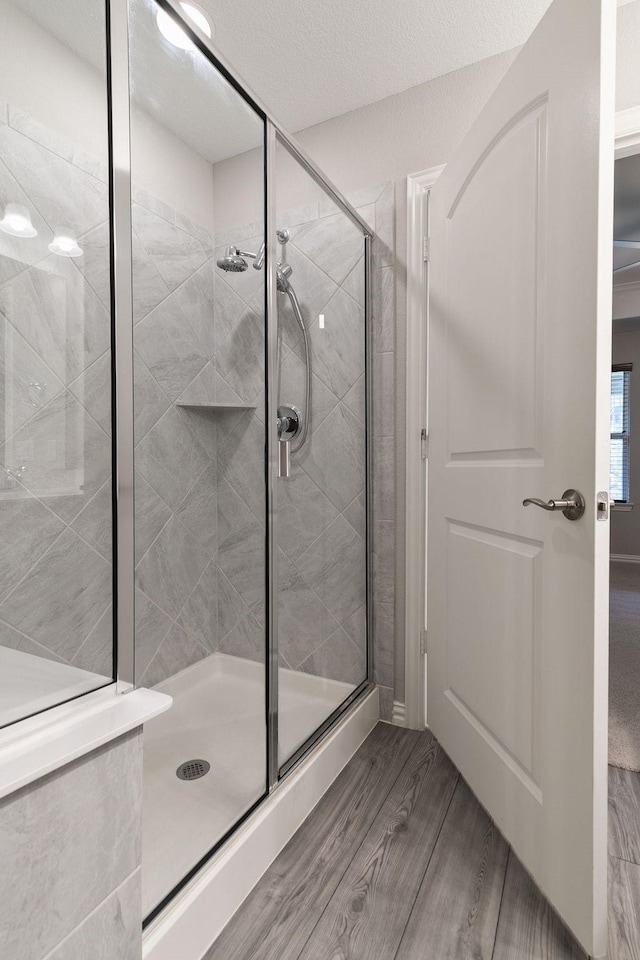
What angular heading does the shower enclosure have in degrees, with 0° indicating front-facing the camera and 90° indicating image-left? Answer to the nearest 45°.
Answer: approximately 315°

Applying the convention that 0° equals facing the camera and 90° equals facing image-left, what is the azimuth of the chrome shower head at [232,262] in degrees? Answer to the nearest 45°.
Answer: approximately 45°

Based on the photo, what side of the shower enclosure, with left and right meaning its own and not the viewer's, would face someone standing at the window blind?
left

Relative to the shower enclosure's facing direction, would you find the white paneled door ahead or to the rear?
ahead

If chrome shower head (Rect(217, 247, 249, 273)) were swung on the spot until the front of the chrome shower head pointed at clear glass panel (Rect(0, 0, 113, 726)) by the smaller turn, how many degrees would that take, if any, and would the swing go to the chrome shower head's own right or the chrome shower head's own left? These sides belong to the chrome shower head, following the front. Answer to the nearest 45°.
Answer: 0° — it already faces it
